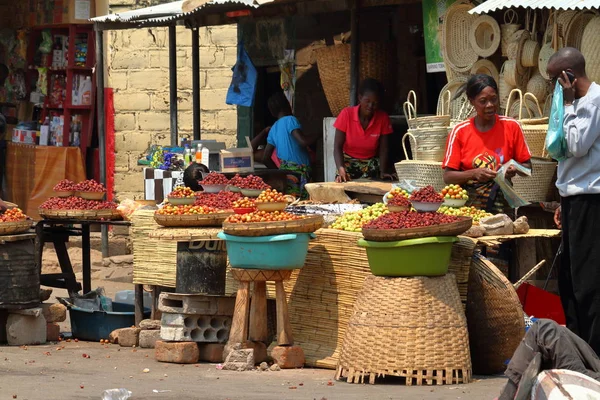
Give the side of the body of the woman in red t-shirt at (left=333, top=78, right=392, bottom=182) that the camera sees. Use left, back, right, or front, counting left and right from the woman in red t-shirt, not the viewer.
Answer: front

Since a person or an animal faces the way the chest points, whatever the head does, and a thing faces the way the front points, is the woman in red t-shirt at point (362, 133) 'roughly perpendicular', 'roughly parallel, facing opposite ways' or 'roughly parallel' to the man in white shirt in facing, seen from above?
roughly perpendicular

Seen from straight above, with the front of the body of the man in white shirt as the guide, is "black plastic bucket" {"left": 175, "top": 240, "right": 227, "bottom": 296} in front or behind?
in front

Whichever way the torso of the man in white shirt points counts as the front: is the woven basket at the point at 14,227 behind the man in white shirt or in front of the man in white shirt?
in front

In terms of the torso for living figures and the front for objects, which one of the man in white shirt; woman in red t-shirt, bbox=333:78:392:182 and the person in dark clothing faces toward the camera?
the woman in red t-shirt

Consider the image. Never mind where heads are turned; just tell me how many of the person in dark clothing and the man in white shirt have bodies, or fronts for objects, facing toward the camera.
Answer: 0

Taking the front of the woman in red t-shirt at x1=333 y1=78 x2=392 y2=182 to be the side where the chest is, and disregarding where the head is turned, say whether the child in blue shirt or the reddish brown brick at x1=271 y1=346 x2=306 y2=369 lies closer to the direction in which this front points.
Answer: the reddish brown brick

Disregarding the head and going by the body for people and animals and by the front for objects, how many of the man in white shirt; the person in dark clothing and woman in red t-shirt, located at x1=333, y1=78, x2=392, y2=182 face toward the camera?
1

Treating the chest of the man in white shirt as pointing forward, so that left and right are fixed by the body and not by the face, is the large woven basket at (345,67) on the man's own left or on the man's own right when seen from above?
on the man's own right

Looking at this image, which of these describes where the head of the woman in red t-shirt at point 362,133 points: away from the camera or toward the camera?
toward the camera

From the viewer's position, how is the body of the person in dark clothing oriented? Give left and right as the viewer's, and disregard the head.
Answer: facing to the left of the viewer

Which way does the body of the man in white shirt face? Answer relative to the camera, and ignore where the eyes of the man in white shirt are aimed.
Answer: to the viewer's left

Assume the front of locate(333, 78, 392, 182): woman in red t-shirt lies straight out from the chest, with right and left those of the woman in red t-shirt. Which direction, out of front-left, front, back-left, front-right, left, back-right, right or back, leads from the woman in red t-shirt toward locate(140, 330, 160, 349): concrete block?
front-right

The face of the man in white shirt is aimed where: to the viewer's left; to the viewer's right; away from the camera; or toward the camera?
to the viewer's left
